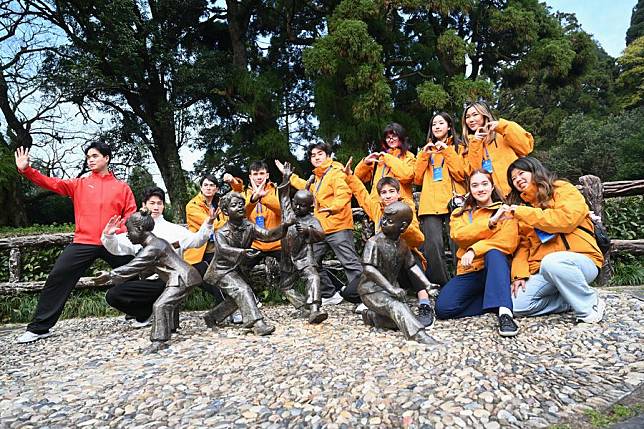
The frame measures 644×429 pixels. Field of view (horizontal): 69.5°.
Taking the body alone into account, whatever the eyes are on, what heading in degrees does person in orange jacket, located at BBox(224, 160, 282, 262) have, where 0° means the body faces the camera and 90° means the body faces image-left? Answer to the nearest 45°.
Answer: approximately 0°

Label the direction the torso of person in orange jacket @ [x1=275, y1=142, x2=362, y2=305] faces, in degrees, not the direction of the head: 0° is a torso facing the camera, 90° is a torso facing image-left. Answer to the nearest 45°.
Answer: approximately 45°

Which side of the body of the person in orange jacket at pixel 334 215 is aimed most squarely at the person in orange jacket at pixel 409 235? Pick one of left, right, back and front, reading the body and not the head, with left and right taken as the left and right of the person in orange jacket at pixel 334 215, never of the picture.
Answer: left

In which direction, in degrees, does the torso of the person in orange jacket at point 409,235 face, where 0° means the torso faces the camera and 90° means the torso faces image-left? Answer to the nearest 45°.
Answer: approximately 0°

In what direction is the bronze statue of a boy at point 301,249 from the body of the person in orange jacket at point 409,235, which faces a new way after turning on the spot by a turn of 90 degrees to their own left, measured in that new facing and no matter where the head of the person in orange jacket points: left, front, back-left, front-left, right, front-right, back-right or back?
back

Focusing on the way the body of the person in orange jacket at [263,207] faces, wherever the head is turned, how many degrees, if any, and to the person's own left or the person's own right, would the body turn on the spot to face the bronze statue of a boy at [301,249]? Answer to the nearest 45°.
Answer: approximately 45° to the person's own left

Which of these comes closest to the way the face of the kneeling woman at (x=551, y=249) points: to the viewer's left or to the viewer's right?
to the viewer's left
